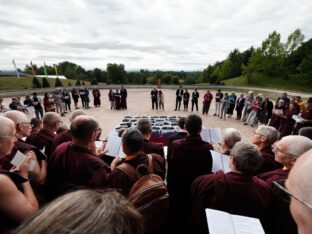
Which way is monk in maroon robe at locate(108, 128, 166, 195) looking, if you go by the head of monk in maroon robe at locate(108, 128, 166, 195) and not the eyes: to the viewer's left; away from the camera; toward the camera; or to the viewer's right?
away from the camera

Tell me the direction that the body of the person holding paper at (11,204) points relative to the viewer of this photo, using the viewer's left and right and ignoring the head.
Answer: facing away from the viewer and to the right of the viewer

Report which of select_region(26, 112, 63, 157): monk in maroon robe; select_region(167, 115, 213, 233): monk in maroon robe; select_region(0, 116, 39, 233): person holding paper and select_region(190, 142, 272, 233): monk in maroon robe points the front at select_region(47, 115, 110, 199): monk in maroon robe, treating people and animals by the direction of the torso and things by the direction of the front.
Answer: the person holding paper

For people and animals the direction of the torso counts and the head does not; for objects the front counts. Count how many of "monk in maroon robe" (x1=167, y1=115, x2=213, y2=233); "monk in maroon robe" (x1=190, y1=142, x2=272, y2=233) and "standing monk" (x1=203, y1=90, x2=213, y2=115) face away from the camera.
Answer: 2

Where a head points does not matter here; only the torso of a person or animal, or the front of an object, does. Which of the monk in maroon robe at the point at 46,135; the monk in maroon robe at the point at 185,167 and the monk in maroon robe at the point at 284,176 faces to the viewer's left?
the monk in maroon robe at the point at 284,176

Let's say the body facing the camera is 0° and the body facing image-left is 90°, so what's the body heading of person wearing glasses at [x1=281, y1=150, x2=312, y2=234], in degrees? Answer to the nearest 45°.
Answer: approximately 135°

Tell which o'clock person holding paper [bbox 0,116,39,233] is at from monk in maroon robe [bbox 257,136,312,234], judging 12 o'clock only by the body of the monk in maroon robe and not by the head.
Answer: The person holding paper is roughly at 10 o'clock from the monk in maroon robe.

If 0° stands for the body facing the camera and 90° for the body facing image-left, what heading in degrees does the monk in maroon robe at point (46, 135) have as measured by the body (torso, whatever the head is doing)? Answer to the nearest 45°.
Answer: approximately 225°

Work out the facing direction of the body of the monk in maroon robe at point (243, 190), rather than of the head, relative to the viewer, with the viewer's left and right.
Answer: facing away from the viewer

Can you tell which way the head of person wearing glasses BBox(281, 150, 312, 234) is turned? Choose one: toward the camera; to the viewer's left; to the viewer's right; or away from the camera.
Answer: to the viewer's left

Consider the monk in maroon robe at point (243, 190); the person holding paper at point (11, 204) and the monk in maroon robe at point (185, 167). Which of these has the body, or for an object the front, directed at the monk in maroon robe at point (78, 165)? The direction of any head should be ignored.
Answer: the person holding paper

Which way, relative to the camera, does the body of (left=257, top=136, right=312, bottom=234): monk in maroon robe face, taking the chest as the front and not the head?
to the viewer's left

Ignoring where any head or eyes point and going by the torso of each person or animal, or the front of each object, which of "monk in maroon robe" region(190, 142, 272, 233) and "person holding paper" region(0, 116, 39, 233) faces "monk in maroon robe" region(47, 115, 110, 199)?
the person holding paper
